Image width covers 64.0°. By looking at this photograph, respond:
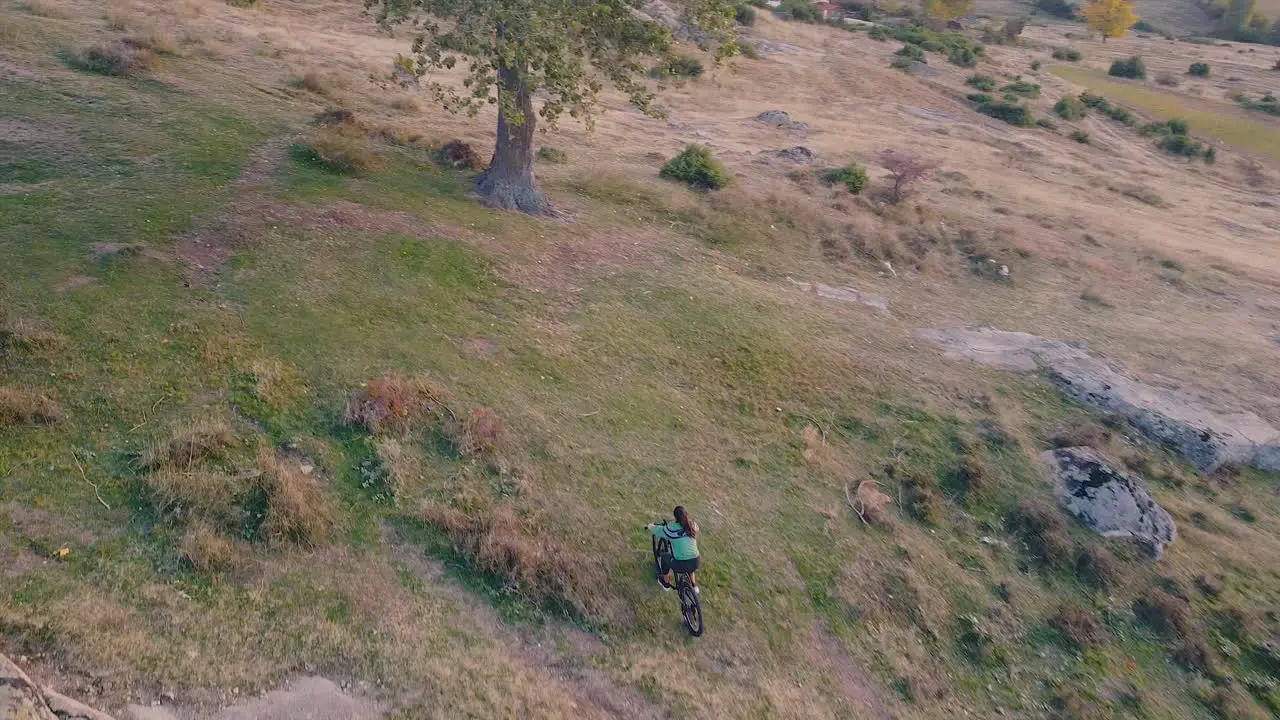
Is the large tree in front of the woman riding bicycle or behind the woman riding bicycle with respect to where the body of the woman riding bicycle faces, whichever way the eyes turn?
in front

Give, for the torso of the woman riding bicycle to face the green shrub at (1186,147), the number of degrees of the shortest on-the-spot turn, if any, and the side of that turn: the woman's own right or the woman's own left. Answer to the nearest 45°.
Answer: approximately 90° to the woman's own right

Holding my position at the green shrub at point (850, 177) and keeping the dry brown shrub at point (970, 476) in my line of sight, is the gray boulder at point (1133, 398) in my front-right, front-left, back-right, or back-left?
front-left

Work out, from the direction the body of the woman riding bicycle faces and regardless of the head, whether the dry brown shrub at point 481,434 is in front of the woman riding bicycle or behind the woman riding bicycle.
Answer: in front

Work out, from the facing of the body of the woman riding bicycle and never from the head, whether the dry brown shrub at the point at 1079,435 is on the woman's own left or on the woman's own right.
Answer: on the woman's own right

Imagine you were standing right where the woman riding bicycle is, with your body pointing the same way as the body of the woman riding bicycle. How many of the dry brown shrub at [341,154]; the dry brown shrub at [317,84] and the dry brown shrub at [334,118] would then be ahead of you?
3

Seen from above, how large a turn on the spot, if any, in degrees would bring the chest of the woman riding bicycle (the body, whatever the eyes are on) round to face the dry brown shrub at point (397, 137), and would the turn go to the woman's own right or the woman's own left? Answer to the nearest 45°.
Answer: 0° — they already face it

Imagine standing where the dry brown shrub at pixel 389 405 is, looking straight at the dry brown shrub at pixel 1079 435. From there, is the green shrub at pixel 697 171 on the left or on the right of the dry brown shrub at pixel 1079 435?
left

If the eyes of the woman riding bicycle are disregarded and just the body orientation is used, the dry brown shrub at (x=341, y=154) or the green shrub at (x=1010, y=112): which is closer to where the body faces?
the dry brown shrub

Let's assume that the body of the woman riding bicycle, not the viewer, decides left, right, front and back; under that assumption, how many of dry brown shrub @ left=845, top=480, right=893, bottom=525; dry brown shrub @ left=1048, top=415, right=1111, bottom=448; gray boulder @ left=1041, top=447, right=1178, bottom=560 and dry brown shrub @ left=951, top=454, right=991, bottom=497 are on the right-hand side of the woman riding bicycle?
4

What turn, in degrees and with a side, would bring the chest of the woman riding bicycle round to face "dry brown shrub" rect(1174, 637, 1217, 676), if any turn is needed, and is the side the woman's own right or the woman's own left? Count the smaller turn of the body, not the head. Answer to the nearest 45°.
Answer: approximately 135° to the woman's own right

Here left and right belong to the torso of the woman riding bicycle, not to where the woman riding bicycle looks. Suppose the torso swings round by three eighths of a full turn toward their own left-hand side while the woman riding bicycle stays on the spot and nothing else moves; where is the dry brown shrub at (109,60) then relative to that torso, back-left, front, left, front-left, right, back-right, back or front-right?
back-right

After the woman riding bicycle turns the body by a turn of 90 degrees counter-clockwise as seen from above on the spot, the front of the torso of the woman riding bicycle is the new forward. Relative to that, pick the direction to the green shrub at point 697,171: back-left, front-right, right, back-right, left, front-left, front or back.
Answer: back-right

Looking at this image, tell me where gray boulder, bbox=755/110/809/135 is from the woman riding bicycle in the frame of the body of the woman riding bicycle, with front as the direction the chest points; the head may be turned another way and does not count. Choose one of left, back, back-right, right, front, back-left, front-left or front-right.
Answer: front-right

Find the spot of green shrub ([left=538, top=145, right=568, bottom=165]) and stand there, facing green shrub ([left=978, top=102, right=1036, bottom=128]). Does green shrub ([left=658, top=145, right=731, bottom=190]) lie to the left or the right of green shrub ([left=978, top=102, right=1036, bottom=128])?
right

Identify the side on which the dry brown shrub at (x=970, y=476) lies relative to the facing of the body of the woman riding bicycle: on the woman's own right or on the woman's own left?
on the woman's own right

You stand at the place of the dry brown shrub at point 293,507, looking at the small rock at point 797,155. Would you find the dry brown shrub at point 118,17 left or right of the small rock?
left

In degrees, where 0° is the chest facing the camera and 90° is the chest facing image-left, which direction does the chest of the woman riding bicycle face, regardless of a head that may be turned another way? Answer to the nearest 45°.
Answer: approximately 135°

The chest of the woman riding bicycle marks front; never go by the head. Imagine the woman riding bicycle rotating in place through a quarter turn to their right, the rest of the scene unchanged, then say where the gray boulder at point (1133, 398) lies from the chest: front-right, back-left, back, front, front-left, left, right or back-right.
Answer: front
